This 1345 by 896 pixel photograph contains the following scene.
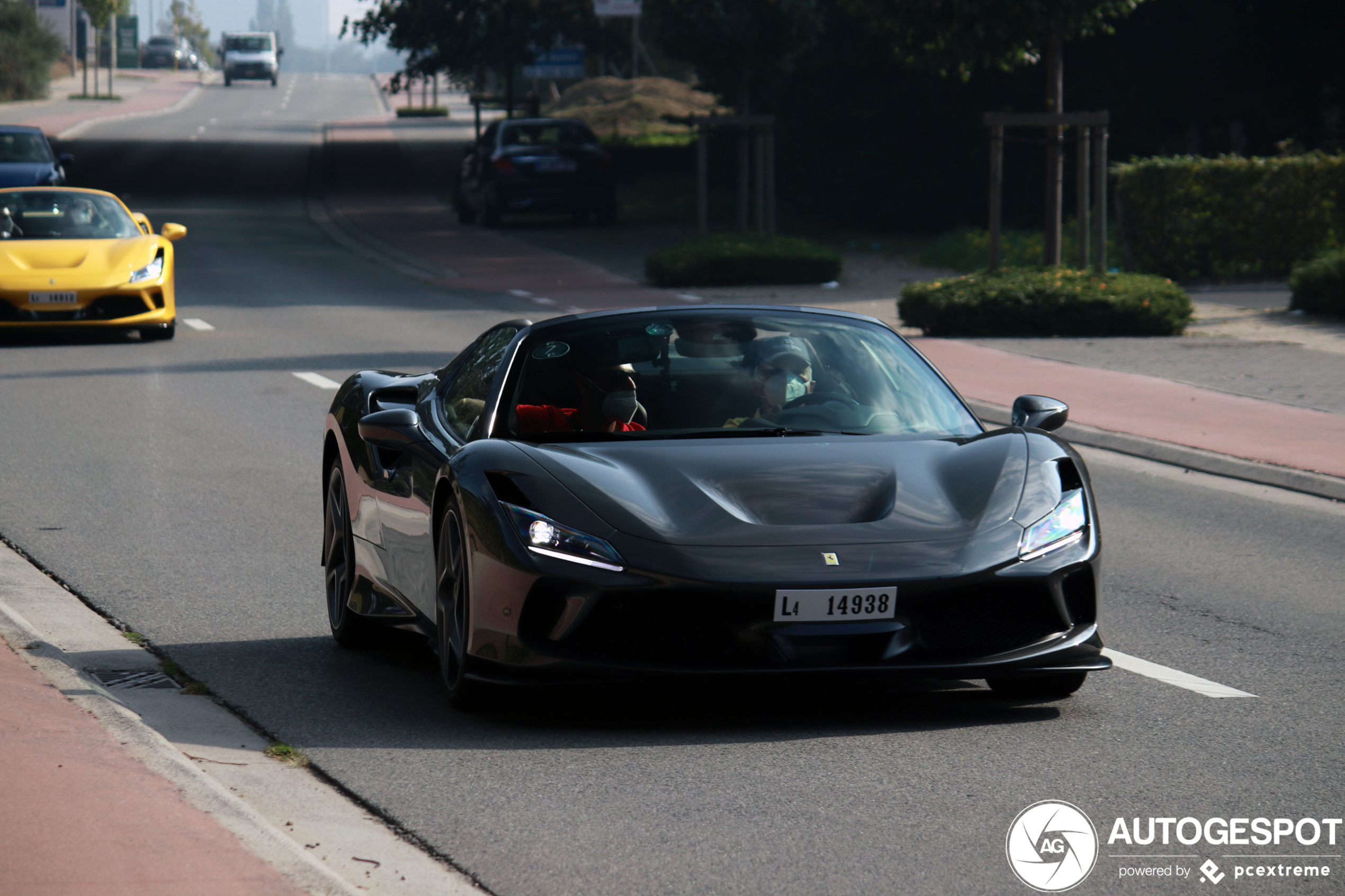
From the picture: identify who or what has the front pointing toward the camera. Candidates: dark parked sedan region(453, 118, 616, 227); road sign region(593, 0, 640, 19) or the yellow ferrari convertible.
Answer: the yellow ferrari convertible

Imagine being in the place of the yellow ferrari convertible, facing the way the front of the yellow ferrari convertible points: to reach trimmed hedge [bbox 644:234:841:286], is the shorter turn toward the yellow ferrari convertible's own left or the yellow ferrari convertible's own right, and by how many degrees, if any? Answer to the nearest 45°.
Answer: approximately 135° to the yellow ferrari convertible's own left

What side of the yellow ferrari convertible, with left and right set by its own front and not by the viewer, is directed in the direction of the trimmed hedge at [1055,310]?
left

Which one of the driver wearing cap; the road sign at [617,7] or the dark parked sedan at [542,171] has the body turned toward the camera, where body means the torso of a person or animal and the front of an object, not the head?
the driver wearing cap

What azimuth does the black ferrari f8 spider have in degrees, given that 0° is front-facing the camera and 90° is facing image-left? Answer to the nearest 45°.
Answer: approximately 315°

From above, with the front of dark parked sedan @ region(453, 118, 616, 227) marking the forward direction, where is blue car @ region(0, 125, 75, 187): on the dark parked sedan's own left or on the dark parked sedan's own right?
on the dark parked sedan's own left

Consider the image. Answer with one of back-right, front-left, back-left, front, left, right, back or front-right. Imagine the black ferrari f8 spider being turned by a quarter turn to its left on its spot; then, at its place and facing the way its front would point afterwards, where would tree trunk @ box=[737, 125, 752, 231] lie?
front-left

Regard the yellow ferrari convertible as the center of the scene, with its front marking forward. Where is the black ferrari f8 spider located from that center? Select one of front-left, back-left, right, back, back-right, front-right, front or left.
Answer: front

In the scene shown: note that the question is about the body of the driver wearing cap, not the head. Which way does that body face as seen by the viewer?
toward the camera

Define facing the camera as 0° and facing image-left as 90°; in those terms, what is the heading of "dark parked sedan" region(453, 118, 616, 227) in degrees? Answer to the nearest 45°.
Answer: approximately 180°

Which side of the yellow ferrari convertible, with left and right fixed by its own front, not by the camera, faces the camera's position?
front

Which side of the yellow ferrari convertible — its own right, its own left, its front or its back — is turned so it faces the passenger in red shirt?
front
